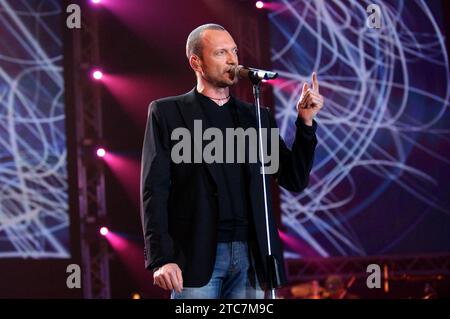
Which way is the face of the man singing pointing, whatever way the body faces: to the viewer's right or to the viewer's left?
to the viewer's right

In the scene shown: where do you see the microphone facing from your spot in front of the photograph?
facing to the left of the viewer

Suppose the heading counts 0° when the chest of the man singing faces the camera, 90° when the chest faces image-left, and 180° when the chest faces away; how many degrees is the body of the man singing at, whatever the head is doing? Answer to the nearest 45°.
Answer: approximately 315°
